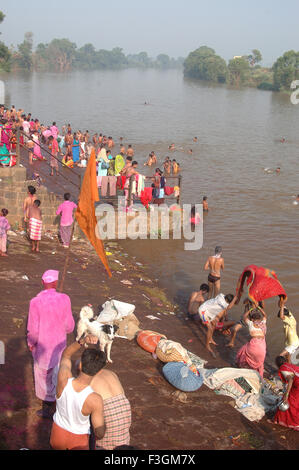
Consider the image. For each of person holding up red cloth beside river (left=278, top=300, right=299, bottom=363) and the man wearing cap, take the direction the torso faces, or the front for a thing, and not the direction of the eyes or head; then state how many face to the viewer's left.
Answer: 1

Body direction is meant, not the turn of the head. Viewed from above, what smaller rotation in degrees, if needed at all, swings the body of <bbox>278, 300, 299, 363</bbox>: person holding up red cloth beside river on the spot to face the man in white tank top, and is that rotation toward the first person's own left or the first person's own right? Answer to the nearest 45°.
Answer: approximately 90° to the first person's own left

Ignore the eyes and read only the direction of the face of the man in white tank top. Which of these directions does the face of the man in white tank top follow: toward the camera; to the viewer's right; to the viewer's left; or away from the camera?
away from the camera

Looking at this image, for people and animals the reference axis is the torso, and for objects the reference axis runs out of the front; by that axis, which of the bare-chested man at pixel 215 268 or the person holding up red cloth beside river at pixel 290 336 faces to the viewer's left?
the person holding up red cloth beside river

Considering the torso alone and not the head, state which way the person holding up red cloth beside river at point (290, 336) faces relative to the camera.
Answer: to the viewer's left
